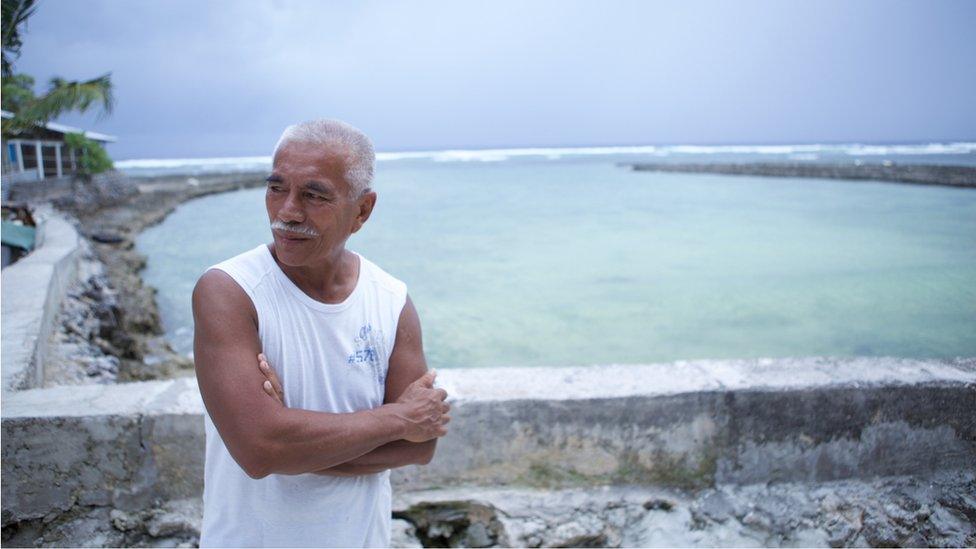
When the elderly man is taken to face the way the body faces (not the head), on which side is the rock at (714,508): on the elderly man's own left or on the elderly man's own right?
on the elderly man's own left

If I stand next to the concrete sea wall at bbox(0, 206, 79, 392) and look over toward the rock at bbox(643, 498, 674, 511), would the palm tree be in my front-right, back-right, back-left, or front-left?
back-left

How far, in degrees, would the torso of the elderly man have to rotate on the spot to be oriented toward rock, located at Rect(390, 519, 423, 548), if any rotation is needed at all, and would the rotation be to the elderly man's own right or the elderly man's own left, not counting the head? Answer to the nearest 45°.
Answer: approximately 135° to the elderly man's own left

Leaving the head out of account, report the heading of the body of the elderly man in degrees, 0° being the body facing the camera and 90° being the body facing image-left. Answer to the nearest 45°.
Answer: approximately 315°

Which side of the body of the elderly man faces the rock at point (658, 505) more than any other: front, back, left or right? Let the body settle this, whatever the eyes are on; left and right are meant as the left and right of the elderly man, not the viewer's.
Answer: left

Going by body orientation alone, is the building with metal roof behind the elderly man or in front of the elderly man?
behind

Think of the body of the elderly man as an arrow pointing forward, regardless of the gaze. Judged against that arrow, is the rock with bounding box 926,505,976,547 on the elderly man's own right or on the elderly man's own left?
on the elderly man's own left

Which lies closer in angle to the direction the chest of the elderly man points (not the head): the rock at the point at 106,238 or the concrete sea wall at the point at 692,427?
the concrete sea wall

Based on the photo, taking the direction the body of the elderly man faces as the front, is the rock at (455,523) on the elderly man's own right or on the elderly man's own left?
on the elderly man's own left
